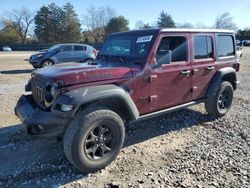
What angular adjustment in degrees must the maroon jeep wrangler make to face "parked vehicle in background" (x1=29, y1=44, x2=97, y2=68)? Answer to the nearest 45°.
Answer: approximately 135° to its right

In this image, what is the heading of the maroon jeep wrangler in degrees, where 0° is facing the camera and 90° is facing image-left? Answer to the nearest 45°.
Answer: approximately 45°
